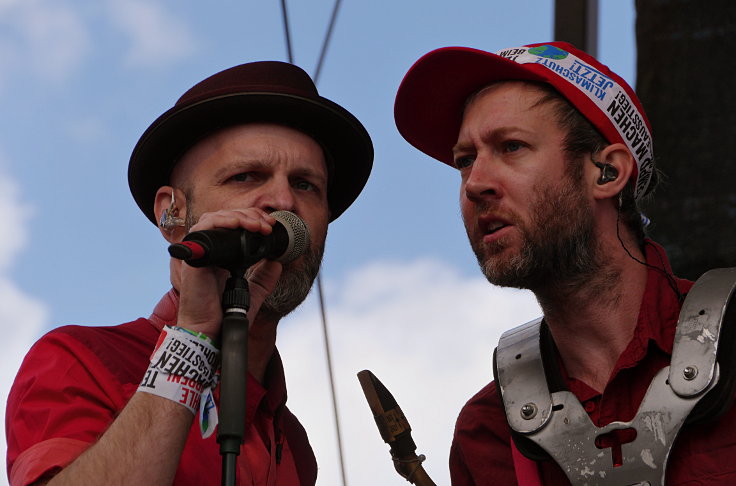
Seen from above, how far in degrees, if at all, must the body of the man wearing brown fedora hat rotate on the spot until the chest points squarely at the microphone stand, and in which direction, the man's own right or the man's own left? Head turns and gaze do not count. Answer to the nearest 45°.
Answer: approximately 45° to the man's own right

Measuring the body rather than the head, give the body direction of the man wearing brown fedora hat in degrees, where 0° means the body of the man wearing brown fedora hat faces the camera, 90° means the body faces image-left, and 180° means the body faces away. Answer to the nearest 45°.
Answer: approximately 315°

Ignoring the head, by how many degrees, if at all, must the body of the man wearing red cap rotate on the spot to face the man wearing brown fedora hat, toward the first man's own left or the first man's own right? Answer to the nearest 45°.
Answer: approximately 45° to the first man's own right

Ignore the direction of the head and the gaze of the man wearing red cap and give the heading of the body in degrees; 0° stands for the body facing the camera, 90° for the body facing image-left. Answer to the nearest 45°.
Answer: approximately 45°
